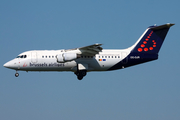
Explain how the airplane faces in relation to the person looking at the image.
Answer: facing to the left of the viewer
